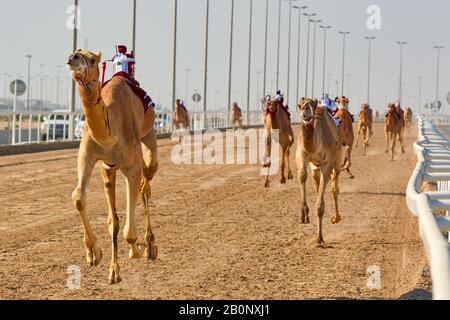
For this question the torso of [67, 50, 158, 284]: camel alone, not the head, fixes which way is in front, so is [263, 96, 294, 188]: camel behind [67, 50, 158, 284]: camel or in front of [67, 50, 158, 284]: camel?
behind

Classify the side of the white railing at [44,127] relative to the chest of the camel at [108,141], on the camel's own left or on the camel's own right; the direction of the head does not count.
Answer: on the camel's own right

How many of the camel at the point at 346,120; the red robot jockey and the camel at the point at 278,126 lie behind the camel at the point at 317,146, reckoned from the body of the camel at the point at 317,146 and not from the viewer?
2

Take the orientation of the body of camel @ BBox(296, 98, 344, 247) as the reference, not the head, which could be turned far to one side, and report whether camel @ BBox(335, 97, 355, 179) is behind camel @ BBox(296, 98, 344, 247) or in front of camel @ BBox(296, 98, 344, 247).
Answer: behind

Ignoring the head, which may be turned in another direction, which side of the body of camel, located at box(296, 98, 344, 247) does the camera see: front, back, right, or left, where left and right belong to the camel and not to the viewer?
front

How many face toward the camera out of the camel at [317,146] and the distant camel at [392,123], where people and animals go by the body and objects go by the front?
2

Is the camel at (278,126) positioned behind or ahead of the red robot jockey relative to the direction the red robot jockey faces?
behind

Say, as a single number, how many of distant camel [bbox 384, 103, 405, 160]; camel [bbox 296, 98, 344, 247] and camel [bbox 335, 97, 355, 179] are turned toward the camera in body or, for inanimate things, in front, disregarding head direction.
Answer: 3

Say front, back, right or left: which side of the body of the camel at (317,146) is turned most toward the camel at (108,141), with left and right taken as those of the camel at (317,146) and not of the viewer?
front

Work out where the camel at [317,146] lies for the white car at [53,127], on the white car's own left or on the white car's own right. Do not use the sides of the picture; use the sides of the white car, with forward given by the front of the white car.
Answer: on the white car's own left

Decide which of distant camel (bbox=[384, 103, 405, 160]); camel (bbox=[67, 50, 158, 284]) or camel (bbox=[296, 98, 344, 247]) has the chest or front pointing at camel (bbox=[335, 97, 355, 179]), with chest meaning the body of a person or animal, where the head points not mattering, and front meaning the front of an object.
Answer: the distant camel

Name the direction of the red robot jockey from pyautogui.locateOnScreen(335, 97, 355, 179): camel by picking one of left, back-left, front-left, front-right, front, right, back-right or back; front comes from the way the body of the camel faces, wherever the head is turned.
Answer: front

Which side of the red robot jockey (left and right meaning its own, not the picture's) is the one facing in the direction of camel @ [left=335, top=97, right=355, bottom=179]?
back

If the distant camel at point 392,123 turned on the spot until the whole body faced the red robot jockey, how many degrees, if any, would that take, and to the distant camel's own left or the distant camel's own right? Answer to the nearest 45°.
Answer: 0° — it already faces it

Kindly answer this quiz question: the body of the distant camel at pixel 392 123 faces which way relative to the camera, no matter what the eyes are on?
toward the camera

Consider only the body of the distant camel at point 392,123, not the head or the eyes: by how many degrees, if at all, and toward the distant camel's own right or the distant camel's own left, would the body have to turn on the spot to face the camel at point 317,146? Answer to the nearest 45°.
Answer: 0° — it already faces it

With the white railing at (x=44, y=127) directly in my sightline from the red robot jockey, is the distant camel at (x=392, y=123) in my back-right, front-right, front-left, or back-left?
front-right

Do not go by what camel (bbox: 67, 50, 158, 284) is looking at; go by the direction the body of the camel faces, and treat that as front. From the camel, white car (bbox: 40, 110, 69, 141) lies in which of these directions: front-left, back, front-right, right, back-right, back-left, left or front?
back-right

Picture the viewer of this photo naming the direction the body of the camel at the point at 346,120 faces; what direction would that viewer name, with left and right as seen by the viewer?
facing the viewer
